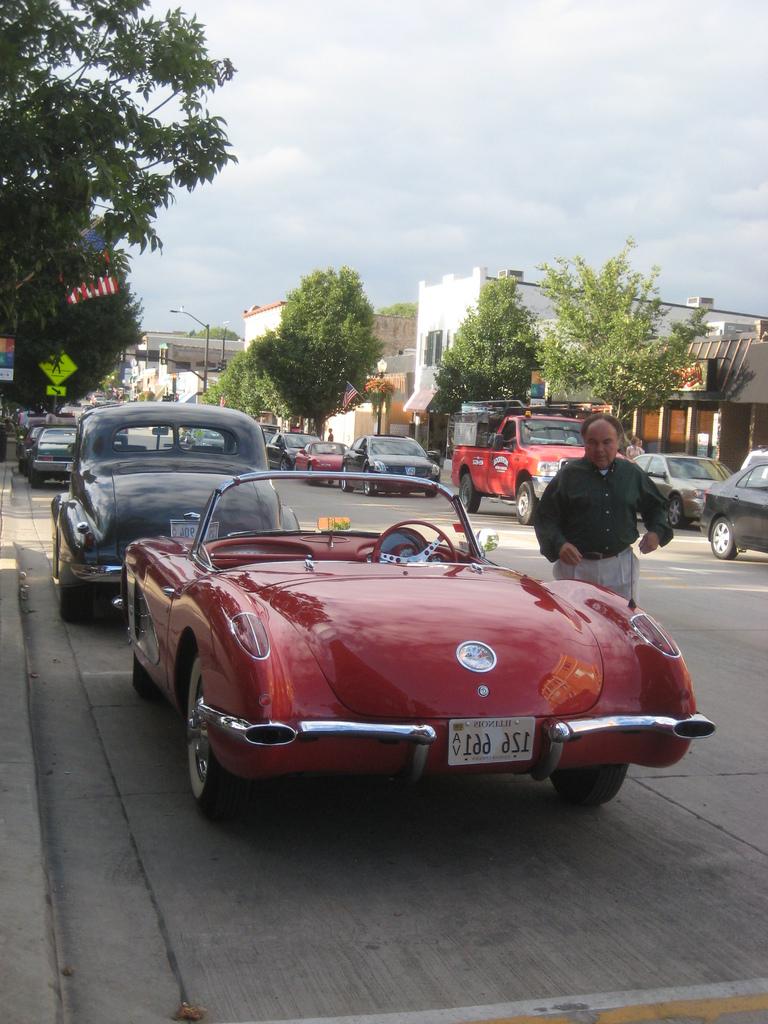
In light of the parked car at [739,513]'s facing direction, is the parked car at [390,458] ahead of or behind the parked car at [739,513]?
behind

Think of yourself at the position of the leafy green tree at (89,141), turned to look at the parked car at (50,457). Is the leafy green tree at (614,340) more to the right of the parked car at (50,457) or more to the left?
right

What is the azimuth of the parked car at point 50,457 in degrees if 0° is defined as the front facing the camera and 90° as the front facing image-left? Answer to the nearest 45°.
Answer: approximately 180°

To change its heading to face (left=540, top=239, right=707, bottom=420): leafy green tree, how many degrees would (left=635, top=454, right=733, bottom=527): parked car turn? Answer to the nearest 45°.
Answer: approximately 135° to its left

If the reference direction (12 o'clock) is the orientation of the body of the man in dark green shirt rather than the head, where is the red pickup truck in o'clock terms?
The red pickup truck is roughly at 6 o'clock from the man in dark green shirt.

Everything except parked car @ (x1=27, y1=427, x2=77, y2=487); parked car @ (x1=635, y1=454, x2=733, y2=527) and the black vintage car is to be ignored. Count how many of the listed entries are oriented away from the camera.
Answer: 2

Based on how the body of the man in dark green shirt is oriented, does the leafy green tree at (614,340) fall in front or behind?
behind

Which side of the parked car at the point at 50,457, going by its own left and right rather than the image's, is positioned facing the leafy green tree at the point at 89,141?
back

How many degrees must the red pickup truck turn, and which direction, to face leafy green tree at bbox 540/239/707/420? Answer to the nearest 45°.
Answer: approximately 135° to its left

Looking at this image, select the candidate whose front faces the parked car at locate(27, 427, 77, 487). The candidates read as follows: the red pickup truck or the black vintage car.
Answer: the black vintage car

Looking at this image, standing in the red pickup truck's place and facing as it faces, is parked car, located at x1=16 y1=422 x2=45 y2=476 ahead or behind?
behind

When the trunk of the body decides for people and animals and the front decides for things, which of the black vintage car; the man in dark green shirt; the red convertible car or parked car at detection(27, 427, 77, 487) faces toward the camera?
the man in dark green shirt

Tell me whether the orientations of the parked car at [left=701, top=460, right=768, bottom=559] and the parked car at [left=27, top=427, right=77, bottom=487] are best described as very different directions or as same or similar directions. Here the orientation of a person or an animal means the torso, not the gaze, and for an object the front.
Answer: very different directions

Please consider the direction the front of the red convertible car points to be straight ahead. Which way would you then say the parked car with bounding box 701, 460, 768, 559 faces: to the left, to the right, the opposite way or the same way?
the opposite way
